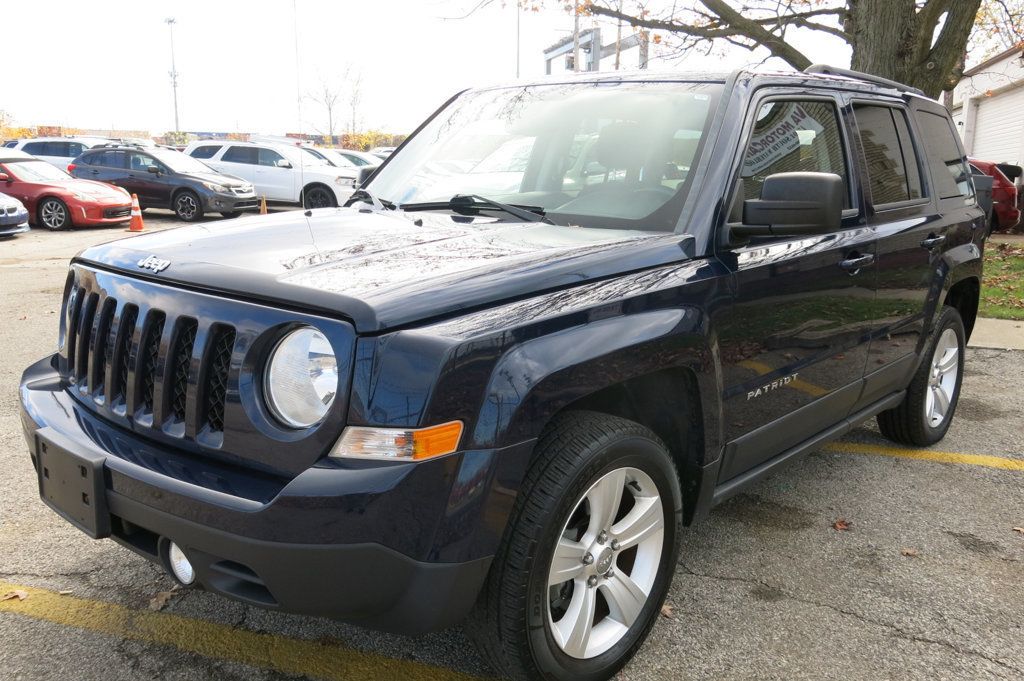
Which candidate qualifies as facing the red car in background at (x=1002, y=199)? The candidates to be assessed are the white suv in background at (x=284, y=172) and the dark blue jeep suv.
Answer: the white suv in background

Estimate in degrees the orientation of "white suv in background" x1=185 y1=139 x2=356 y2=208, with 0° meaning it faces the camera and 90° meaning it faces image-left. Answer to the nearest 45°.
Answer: approximately 315°

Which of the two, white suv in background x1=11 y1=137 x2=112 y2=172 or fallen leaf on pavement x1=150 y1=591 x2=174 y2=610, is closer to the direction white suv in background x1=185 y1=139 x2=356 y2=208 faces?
the fallen leaf on pavement

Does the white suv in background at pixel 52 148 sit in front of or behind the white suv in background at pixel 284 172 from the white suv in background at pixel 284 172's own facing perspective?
behind

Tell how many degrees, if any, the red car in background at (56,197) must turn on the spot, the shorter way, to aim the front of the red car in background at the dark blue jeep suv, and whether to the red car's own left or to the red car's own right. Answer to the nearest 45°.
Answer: approximately 45° to the red car's own right

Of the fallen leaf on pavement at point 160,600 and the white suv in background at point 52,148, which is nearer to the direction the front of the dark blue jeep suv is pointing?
the fallen leaf on pavement

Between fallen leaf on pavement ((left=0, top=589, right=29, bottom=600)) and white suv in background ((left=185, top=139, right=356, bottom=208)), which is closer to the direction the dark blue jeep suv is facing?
the fallen leaf on pavement

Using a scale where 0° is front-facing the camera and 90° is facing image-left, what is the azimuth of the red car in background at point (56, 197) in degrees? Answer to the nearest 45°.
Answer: approximately 315°

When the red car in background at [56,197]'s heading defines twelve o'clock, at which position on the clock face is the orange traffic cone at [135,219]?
The orange traffic cone is roughly at 12 o'clock from the red car in background.

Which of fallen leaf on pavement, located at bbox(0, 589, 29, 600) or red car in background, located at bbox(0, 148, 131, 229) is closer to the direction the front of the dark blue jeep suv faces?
the fallen leaf on pavement
